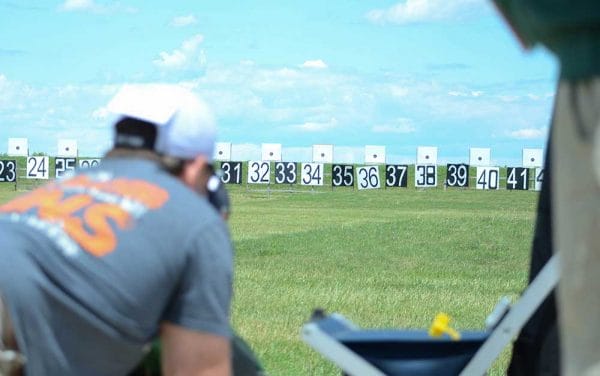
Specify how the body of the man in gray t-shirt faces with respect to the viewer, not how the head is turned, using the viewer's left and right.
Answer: facing away from the viewer and to the right of the viewer

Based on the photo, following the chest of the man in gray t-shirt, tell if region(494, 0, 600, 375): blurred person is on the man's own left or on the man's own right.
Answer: on the man's own right
